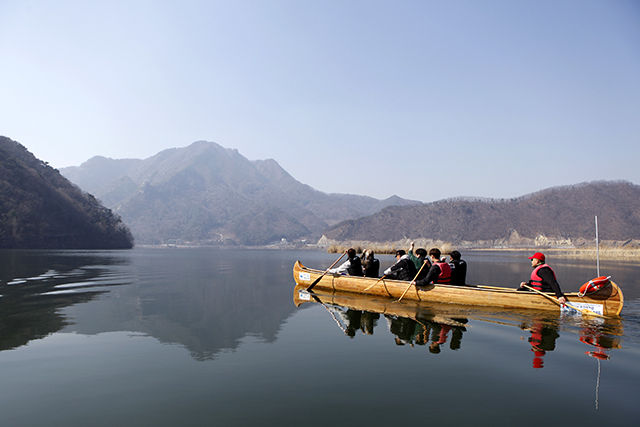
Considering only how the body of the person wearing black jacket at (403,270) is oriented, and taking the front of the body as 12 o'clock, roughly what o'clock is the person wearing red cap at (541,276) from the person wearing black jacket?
The person wearing red cap is roughly at 7 o'clock from the person wearing black jacket.

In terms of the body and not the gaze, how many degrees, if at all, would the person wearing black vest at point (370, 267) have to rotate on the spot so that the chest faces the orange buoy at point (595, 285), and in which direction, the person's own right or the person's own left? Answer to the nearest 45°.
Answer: approximately 180°

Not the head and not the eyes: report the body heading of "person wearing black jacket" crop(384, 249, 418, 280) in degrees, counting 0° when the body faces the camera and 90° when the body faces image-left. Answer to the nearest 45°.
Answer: approximately 90°

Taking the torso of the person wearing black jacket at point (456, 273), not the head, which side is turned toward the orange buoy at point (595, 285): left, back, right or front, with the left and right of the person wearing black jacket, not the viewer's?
back

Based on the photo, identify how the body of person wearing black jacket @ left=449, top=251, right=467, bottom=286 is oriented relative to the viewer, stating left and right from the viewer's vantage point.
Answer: facing away from the viewer and to the left of the viewer

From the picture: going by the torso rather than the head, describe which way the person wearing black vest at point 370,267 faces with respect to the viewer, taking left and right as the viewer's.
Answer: facing away from the viewer and to the left of the viewer

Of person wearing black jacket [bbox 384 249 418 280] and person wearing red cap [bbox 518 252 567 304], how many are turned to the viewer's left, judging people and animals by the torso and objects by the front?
2

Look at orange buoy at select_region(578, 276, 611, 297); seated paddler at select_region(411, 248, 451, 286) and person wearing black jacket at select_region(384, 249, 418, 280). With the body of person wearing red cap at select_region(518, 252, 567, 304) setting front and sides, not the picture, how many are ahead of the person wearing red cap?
2

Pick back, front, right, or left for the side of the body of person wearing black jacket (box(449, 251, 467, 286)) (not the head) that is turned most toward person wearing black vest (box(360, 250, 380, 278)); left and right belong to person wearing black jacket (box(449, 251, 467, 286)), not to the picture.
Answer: front

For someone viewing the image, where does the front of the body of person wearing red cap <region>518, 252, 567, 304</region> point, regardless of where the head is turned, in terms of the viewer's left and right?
facing to the left of the viewer
